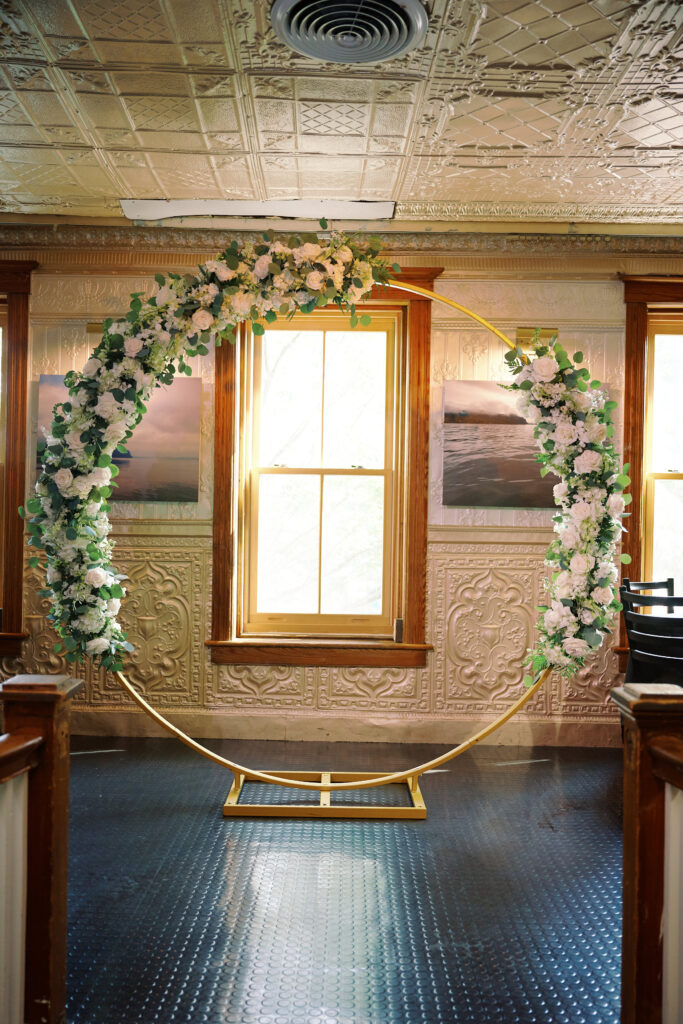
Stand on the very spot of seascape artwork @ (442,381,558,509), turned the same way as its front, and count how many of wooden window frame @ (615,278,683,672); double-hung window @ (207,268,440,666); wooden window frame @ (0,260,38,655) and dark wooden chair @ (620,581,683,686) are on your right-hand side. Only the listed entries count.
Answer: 2

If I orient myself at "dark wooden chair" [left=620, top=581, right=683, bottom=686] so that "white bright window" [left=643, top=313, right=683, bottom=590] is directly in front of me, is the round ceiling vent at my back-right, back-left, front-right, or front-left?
back-left

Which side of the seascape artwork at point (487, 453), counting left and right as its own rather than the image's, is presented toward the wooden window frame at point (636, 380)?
left

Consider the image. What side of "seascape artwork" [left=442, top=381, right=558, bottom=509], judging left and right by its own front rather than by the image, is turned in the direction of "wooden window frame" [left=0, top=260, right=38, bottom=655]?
right

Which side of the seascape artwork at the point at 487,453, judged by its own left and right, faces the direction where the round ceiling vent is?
front

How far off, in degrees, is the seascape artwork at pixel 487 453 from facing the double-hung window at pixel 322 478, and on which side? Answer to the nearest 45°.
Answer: approximately 90° to its right

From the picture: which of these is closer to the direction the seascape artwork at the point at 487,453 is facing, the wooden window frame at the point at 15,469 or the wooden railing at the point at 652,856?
the wooden railing

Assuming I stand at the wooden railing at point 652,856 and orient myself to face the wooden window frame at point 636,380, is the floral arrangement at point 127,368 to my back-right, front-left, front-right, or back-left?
front-left

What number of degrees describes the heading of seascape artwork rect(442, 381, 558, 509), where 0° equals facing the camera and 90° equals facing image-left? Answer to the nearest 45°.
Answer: approximately 0°

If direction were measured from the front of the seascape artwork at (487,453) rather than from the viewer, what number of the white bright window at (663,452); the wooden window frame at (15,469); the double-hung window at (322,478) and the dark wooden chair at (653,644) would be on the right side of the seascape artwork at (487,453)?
2

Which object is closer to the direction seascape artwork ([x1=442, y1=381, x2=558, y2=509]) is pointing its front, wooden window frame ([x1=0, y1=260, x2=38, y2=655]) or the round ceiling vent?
the round ceiling vent

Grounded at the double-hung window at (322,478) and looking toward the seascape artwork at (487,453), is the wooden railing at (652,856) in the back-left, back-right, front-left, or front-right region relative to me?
front-right

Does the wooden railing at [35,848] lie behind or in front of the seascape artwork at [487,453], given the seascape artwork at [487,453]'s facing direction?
in front

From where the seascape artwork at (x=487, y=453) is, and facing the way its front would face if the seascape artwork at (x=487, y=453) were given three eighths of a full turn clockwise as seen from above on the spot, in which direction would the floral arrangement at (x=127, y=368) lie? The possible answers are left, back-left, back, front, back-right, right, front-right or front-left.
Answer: left

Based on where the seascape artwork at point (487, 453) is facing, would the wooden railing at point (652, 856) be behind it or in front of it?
in front

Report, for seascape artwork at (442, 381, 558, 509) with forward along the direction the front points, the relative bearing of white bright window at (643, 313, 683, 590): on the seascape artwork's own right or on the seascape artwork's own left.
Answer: on the seascape artwork's own left
